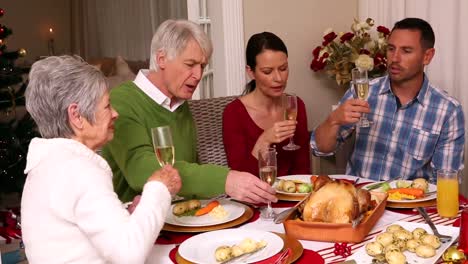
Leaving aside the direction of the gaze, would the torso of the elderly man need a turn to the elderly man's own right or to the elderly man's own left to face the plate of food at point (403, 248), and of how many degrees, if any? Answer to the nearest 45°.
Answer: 0° — they already face it

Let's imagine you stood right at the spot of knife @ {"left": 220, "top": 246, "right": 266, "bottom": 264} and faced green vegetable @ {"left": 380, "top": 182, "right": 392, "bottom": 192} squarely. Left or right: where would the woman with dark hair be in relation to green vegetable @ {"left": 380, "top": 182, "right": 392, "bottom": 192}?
left

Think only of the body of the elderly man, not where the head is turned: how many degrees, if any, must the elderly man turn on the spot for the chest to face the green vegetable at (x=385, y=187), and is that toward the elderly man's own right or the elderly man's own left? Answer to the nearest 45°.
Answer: approximately 45° to the elderly man's own left

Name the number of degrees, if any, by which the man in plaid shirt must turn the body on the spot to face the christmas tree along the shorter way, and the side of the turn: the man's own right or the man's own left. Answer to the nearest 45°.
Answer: approximately 45° to the man's own right

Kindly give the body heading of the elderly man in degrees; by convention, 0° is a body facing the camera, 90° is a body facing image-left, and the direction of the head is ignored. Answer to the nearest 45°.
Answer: approximately 315°

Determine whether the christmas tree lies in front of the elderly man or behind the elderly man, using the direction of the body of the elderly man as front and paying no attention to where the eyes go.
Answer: behind
